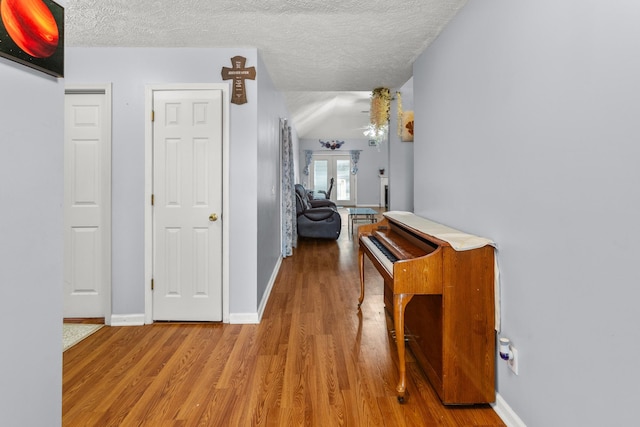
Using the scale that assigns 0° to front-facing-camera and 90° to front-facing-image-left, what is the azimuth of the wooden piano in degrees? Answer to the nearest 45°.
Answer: approximately 90°

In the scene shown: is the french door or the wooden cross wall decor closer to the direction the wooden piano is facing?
the wooden cross wall decor

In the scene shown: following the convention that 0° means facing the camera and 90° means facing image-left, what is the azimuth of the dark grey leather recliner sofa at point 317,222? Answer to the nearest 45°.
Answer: approximately 270°

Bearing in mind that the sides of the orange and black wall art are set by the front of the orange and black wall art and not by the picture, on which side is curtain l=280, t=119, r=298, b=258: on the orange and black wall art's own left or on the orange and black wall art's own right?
on the orange and black wall art's own left

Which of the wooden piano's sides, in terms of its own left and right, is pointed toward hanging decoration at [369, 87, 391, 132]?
right

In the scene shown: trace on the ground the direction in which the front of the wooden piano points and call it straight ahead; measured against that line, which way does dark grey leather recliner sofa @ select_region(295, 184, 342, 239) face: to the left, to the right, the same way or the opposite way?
the opposite way

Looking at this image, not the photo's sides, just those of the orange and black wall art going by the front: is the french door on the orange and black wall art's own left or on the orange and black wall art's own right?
on the orange and black wall art's own left
